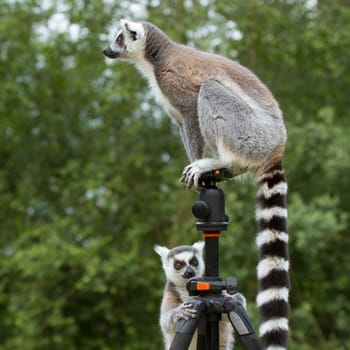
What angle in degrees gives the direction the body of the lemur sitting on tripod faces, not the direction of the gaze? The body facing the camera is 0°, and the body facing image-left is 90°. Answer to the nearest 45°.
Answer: approximately 90°
